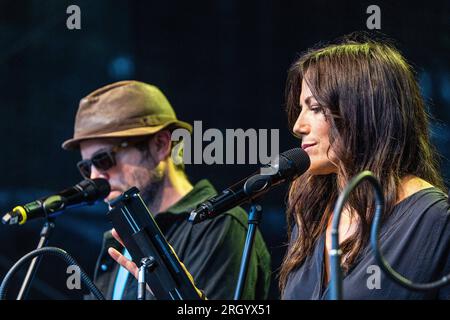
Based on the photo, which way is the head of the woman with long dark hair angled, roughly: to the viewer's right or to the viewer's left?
to the viewer's left

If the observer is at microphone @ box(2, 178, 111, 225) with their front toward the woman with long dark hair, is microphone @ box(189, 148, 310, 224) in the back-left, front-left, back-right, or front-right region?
front-right

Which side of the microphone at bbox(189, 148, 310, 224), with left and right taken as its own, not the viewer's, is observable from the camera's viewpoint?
right

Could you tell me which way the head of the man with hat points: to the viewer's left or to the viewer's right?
to the viewer's left

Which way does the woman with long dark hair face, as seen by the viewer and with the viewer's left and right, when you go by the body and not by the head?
facing the viewer and to the left of the viewer

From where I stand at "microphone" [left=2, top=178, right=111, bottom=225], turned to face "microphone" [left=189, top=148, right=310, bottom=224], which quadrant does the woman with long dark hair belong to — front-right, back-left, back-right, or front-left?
front-left

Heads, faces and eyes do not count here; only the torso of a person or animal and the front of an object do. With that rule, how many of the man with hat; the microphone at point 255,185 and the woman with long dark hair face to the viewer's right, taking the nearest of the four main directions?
1

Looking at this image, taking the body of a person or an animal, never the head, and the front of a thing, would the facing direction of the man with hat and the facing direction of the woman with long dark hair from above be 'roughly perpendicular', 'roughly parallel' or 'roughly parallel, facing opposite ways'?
roughly parallel

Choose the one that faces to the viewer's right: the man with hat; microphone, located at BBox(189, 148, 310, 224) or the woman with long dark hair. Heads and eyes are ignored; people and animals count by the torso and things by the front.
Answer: the microphone

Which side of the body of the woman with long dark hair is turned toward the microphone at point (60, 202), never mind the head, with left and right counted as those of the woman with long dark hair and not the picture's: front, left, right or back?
right

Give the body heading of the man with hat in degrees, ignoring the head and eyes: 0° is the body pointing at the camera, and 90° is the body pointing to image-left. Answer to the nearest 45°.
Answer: approximately 45°

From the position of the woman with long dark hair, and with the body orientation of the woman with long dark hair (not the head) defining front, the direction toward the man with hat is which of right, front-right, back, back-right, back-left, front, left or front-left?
right

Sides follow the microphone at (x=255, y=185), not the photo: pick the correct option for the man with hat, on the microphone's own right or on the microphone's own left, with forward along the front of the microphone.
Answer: on the microphone's own left

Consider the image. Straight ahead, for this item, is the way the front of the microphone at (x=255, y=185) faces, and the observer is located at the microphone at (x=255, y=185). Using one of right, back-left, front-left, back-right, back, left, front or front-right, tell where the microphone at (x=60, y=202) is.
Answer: back-left
